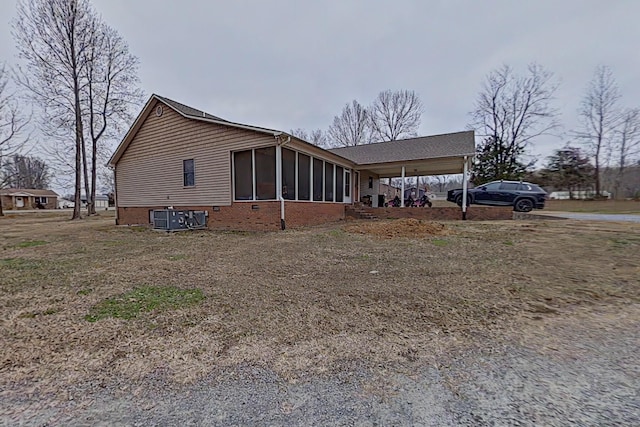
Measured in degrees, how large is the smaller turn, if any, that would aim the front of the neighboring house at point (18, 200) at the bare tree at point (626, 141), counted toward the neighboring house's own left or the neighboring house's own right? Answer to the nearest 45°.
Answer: approximately 45° to the neighboring house's own left

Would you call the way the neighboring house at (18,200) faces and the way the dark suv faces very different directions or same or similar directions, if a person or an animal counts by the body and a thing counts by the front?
very different directions

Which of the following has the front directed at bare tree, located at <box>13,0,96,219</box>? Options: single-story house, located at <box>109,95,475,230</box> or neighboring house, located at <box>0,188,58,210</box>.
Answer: the neighboring house

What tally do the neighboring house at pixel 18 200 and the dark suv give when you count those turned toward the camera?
1

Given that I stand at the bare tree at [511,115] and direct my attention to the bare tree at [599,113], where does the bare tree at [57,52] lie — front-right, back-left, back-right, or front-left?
back-right
